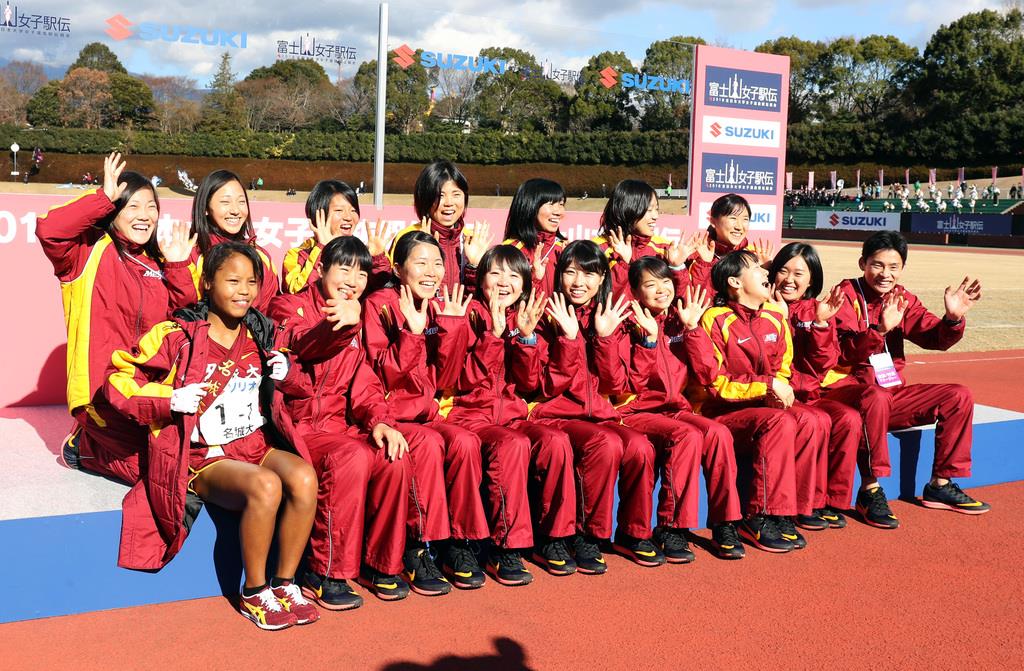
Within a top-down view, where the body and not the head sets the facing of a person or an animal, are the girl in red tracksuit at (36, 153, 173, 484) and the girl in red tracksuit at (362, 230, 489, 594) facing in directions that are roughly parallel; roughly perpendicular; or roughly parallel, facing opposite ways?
roughly parallel

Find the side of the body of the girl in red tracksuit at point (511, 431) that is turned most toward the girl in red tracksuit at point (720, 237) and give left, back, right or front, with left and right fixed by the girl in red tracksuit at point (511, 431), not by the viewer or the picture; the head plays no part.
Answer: left

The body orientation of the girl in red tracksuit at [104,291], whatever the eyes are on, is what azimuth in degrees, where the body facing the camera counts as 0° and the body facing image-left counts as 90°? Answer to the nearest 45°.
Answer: approximately 315°

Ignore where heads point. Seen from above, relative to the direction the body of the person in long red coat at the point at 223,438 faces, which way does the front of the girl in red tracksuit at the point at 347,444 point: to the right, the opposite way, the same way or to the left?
the same way

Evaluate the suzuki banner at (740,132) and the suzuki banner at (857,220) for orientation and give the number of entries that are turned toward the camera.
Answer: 2

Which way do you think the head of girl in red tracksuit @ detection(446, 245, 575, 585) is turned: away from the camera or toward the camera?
toward the camera

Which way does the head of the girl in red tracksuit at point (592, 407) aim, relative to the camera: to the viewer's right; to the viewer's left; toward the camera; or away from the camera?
toward the camera

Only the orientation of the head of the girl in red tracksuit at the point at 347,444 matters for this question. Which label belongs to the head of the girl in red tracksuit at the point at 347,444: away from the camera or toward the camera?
toward the camera

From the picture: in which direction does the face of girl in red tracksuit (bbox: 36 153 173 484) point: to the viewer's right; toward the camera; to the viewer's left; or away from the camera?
toward the camera

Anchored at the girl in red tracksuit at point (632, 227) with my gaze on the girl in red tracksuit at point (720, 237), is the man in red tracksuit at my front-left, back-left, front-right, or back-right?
front-right

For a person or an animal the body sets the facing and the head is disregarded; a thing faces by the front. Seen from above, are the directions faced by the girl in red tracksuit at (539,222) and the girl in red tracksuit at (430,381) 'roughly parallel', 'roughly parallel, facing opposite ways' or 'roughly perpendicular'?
roughly parallel

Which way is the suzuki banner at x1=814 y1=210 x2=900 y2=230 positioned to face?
toward the camera

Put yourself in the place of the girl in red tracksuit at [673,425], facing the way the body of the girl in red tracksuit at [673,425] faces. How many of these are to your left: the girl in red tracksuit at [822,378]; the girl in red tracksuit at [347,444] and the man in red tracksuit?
2

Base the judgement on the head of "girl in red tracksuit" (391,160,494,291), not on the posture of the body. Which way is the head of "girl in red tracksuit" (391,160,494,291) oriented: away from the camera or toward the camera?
toward the camera

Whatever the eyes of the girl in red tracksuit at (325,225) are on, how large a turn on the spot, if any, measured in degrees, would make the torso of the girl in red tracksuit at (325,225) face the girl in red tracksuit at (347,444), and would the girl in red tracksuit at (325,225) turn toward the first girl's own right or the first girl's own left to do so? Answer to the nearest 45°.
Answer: approximately 45° to the first girl's own right

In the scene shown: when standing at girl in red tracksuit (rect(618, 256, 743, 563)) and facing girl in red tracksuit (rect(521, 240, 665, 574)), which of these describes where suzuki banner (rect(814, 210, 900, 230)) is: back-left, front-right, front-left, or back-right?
back-right

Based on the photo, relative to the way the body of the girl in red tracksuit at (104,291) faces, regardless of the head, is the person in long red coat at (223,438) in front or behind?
in front
